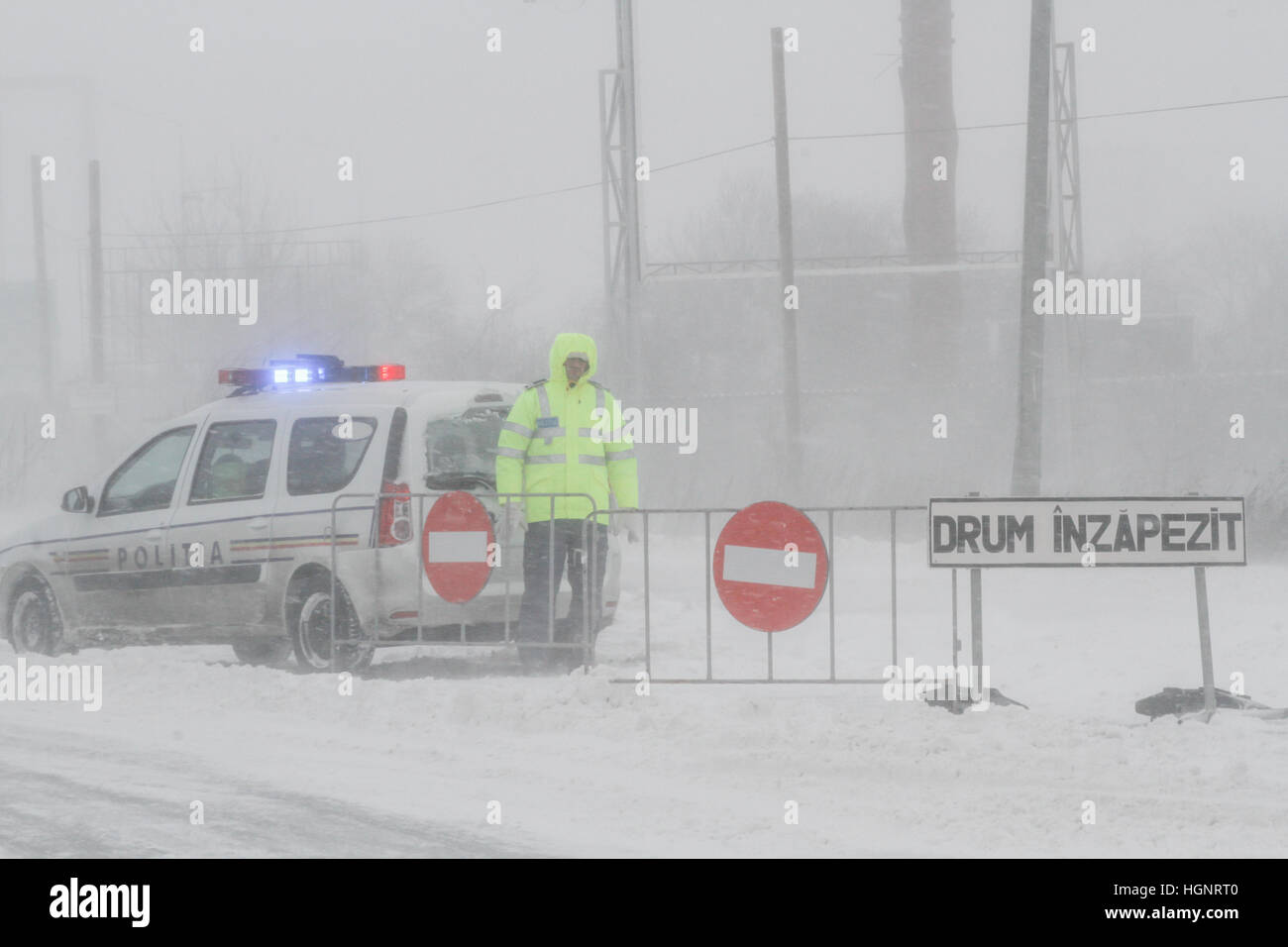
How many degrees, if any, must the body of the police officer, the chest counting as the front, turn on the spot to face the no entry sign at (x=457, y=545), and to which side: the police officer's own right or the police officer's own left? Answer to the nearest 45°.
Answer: approximately 90° to the police officer's own right

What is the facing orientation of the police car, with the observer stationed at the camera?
facing away from the viewer and to the left of the viewer

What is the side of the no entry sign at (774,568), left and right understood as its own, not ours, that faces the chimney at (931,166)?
back

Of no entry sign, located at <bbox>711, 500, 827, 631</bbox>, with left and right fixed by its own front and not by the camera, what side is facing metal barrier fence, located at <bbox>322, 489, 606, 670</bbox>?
right

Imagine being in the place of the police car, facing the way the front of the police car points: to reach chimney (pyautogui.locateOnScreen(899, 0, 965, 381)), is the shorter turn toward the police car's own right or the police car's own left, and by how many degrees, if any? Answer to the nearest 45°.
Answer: approximately 90° to the police car's own right

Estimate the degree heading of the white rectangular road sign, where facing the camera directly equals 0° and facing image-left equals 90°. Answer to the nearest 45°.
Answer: approximately 0°

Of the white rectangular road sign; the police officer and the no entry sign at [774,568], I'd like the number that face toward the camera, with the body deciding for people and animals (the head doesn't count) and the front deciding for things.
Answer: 3

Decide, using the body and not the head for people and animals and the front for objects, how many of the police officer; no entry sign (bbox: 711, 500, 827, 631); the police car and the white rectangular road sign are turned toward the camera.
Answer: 3

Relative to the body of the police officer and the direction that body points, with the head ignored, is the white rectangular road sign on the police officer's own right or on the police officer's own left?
on the police officer's own left

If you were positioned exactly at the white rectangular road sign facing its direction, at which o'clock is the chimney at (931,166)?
The chimney is roughly at 6 o'clock from the white rectangular road sign.
